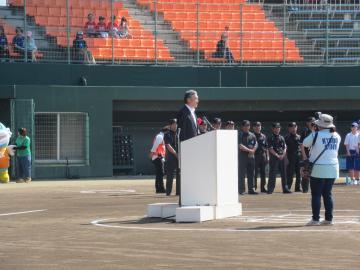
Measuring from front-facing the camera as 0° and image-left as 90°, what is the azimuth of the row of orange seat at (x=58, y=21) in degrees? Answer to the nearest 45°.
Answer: approximately 0°

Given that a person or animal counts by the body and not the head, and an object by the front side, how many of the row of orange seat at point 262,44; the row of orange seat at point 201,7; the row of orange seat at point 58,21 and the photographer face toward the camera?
3

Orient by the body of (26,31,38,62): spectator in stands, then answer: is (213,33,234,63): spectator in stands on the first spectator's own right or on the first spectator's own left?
on the first spectator's own left

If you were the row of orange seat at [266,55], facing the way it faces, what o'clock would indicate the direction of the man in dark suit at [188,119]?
The man in dark suit is roughly at 12 o'clock from the row of orange seat.

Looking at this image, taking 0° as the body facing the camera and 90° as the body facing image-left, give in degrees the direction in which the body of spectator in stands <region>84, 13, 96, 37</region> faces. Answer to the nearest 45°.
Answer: approximately 0°

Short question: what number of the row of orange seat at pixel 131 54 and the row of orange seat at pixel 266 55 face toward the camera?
2

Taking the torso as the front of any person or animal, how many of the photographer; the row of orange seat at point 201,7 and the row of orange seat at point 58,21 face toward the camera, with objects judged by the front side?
2
